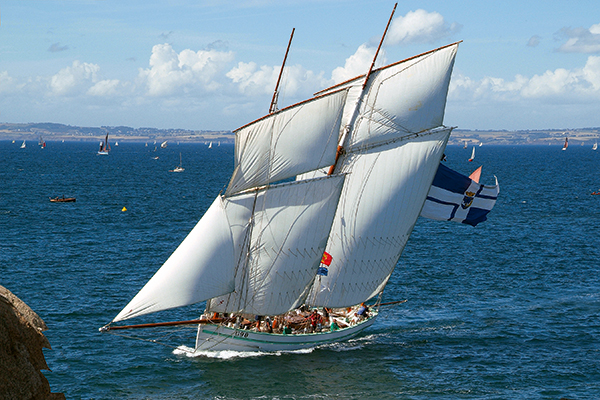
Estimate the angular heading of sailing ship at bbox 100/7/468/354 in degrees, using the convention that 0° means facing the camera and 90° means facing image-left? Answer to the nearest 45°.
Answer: approximately 45°
